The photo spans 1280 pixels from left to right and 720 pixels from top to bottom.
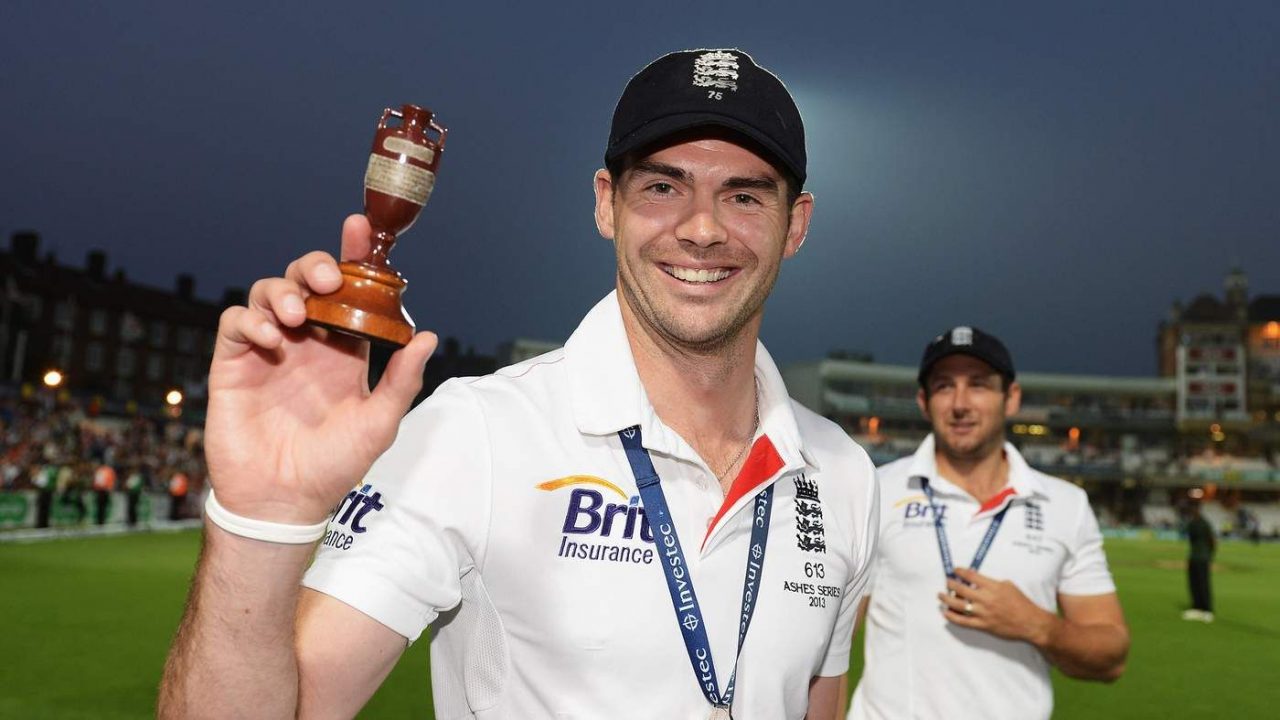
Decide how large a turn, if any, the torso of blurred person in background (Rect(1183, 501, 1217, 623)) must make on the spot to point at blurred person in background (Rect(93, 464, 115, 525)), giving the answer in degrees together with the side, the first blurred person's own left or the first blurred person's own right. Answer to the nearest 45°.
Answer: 0° — they already face them

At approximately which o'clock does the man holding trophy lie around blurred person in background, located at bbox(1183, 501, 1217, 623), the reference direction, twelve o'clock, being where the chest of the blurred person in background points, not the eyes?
The man holding trophy is roughly at 9 o'clock from the blurred person in background.

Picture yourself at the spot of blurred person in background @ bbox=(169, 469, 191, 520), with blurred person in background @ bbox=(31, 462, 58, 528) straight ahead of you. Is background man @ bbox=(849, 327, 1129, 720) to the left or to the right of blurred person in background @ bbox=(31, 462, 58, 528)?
left

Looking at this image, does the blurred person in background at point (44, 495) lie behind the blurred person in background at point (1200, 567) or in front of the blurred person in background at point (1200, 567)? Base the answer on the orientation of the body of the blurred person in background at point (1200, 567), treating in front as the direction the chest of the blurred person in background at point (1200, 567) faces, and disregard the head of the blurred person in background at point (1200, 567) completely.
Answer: in front

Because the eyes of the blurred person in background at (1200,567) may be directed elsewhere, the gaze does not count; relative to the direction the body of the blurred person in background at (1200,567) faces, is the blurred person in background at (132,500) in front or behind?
in front

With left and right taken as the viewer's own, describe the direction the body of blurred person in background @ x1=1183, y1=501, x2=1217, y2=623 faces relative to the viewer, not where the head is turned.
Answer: facing to the left of the viewer

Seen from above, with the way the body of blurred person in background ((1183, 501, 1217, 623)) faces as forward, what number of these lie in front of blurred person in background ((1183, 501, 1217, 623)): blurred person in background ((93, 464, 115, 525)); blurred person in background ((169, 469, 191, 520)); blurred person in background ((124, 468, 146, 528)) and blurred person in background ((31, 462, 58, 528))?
4
